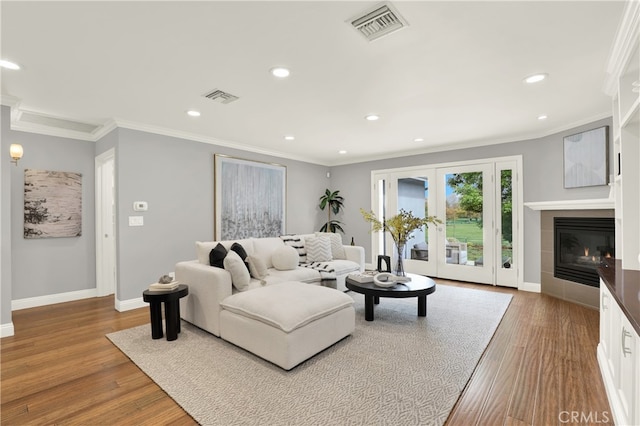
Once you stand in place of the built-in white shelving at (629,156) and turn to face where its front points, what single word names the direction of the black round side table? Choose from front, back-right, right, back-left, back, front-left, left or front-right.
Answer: front-left

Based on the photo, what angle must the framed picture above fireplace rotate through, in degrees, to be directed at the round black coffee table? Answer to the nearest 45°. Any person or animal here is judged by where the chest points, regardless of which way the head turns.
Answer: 0° — it already faces it

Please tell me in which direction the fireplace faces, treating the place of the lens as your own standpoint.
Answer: facing the viewer and to the left of the viewer

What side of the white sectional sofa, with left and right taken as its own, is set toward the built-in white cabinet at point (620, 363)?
front

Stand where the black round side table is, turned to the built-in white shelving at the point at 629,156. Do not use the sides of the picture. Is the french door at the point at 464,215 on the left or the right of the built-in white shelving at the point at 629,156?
left

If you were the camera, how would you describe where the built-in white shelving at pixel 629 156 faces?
facing to the left of the viewer

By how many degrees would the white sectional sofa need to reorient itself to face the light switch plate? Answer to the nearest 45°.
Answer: approximately 180°

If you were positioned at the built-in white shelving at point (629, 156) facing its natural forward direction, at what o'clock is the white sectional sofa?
The white sectional sofa is roughly at 11 o'clock from the built-in white shelving.
